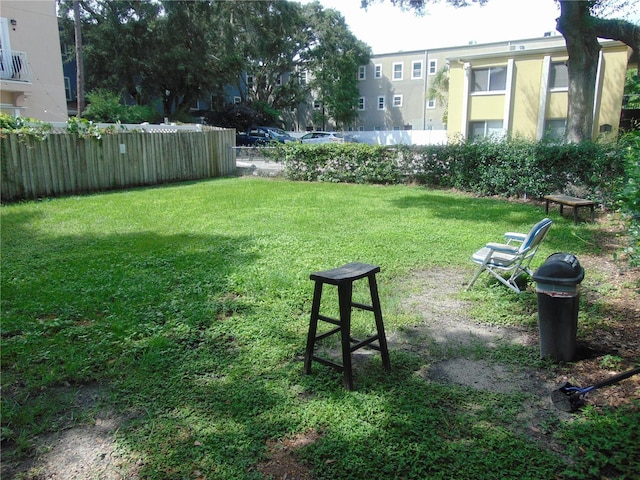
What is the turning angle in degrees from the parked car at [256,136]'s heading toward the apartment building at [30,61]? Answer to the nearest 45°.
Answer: approximately 135° to its right

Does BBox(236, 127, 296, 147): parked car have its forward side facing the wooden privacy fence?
no

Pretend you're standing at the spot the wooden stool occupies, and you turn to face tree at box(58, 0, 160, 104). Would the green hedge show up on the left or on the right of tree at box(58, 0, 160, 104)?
right

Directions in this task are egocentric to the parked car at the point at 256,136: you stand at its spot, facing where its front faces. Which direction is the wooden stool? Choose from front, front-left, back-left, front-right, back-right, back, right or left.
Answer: right

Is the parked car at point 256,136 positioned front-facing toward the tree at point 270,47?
no

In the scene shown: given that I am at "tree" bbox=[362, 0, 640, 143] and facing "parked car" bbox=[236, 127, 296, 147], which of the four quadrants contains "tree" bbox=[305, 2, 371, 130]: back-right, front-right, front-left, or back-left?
front-right

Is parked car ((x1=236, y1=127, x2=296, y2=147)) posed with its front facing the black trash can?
no
